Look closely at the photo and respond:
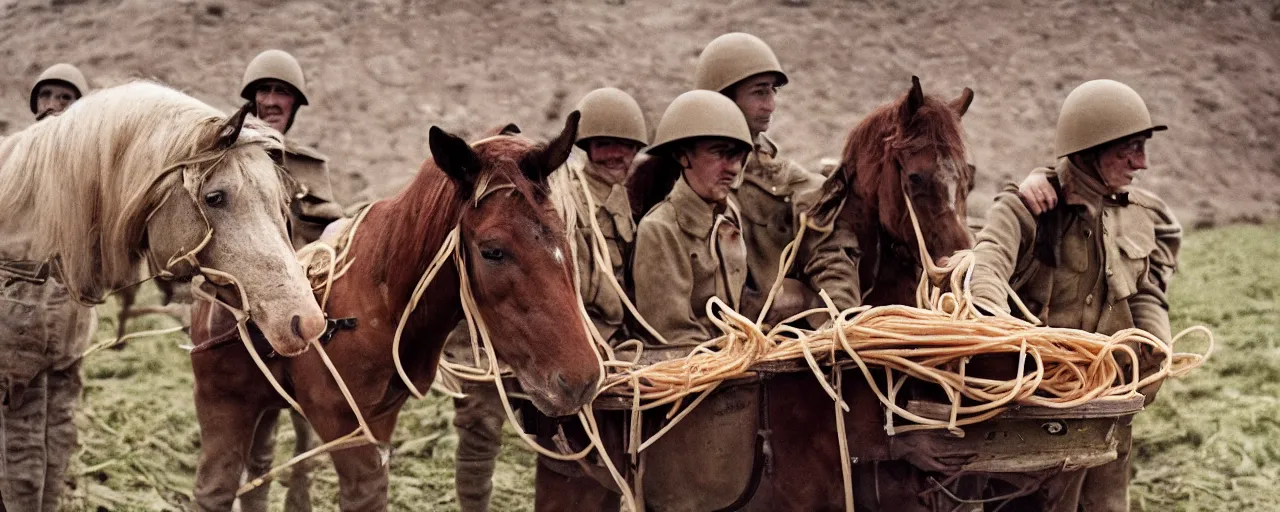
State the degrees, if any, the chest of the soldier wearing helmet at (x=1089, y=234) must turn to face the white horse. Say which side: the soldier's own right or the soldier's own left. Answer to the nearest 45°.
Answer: approximately 90° to the soldier's own right

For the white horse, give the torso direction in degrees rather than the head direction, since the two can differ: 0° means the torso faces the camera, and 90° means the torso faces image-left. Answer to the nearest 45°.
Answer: approximately 315°
